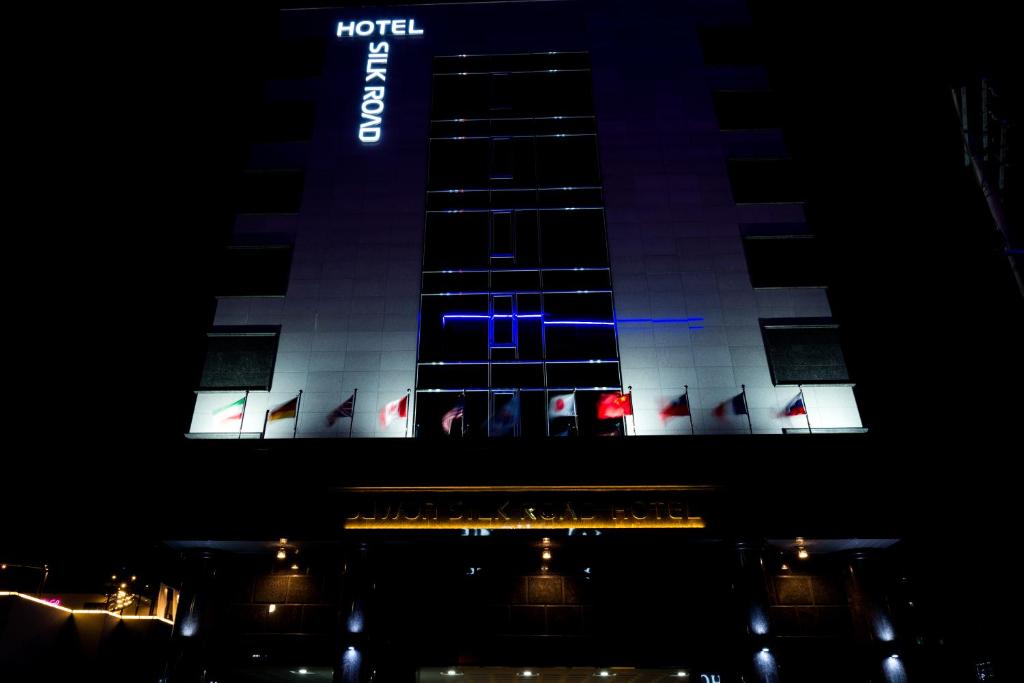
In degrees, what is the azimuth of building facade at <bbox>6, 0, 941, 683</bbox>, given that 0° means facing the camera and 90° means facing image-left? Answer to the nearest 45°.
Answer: approximately 0°
